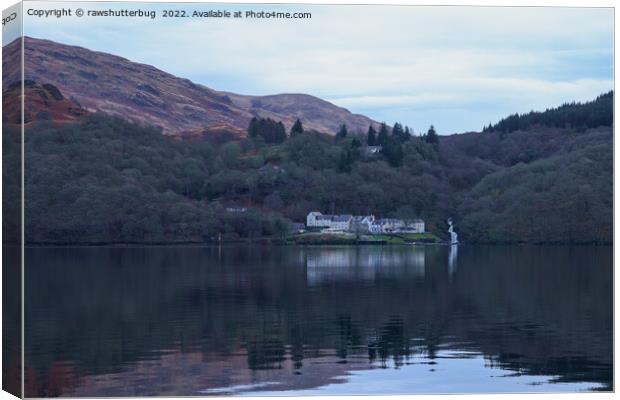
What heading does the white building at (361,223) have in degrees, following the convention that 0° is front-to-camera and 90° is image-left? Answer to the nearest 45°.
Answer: approximately 0°

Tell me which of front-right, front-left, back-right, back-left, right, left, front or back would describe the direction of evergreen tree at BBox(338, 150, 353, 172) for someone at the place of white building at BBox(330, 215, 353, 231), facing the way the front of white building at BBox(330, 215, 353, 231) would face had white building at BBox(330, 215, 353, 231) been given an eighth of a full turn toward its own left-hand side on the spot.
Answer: back-left

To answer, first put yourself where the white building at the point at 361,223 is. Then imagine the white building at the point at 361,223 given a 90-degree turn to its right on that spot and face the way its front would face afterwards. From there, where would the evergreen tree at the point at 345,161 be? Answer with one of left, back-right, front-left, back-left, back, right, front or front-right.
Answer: right

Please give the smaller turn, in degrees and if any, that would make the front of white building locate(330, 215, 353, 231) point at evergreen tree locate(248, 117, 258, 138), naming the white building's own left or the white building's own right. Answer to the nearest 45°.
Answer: approximately 135° to the white building's own right

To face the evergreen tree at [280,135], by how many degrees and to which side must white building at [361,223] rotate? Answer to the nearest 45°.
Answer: approximately 135° to its right

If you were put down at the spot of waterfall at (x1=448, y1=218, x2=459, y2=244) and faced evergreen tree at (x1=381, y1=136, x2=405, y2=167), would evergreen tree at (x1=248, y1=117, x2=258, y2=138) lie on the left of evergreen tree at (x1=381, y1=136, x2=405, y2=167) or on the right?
left

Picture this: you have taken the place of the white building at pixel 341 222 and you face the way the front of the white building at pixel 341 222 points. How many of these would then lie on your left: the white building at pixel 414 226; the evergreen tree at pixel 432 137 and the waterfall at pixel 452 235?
3

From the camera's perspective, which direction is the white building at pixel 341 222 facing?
toward the camera

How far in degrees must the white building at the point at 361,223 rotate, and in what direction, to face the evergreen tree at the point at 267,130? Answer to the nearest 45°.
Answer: approximately 135° to its right

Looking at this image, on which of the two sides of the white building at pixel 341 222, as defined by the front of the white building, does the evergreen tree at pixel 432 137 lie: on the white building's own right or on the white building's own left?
on the white building's own left

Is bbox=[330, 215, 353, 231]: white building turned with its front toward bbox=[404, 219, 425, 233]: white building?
no

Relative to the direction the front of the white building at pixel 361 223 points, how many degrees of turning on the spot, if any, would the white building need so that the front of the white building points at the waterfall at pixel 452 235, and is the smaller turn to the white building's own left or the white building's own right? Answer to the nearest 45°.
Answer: approximately 90° to the white building's own left

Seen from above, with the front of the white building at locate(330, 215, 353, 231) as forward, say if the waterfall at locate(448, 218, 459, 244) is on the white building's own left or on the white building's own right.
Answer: on the white building's own left

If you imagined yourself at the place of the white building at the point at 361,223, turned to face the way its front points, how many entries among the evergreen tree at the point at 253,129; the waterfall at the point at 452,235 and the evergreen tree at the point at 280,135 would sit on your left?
1
